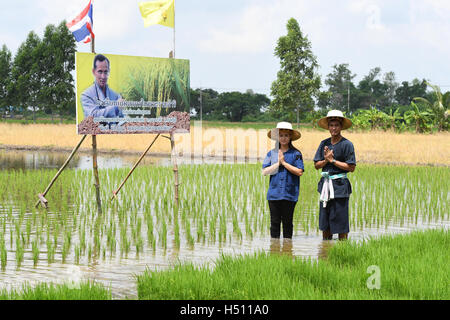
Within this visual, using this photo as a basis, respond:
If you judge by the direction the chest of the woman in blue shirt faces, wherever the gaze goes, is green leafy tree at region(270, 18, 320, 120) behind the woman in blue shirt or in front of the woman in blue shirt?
behind

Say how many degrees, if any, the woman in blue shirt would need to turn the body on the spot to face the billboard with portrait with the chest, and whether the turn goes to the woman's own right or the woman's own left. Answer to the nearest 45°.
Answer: approximately 135° to the woman's own right

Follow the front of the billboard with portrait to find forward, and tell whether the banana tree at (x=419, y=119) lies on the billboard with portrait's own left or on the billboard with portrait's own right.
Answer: on the billboard with portrait's own left

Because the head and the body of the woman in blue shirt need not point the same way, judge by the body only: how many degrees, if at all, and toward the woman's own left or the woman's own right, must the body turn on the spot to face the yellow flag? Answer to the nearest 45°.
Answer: approximately 135° to the woman's own right

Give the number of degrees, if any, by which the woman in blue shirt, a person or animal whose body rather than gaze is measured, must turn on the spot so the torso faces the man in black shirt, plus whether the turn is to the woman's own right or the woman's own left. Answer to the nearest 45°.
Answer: approximately 90° to the woman's own left

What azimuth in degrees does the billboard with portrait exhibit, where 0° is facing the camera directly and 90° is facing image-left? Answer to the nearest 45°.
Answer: approximately 315°

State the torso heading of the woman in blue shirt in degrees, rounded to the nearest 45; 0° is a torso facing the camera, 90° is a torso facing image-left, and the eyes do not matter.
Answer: approximately 0°

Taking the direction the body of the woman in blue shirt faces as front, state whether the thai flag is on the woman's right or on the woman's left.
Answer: on the woman's right
